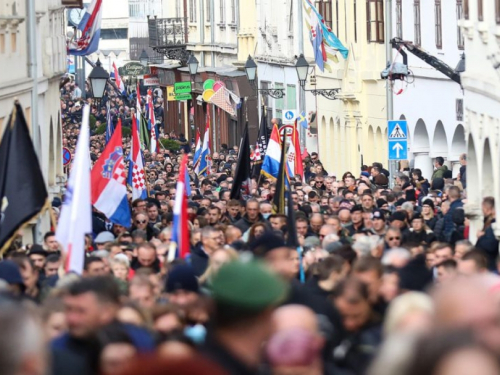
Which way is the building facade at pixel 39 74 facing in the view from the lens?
facing the viewer and to the right of the viewer

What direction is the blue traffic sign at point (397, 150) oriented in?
toward the camera

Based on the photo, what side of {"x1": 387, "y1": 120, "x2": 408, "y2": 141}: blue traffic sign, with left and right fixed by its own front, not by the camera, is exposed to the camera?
front

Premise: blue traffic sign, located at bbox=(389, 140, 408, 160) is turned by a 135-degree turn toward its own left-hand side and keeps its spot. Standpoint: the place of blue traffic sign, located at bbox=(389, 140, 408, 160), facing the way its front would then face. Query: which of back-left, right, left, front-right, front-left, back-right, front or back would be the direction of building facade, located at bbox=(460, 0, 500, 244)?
back-right

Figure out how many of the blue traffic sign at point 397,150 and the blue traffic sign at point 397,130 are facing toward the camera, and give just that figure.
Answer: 2

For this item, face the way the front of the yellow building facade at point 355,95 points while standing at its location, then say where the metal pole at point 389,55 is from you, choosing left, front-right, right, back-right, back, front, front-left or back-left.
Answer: front-left

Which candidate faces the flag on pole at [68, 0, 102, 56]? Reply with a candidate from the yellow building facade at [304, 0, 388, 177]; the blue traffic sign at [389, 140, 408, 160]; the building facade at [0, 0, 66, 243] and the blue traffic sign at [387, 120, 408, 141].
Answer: the yellow building facade

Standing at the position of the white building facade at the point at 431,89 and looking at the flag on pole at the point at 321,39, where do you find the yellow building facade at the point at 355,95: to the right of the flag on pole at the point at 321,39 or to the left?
right

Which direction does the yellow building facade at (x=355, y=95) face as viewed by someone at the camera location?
facing the viewer and to the left of the viewer

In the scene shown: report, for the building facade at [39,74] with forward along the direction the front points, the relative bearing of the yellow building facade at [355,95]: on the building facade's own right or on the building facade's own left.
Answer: on the building facade's own left

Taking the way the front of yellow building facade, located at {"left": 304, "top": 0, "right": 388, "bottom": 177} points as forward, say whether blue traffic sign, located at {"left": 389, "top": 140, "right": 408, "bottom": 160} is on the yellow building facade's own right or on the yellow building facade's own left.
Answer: on the yellow building facade's own left

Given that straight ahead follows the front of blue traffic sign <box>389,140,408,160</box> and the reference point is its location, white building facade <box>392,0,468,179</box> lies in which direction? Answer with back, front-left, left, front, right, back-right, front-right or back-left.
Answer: back
